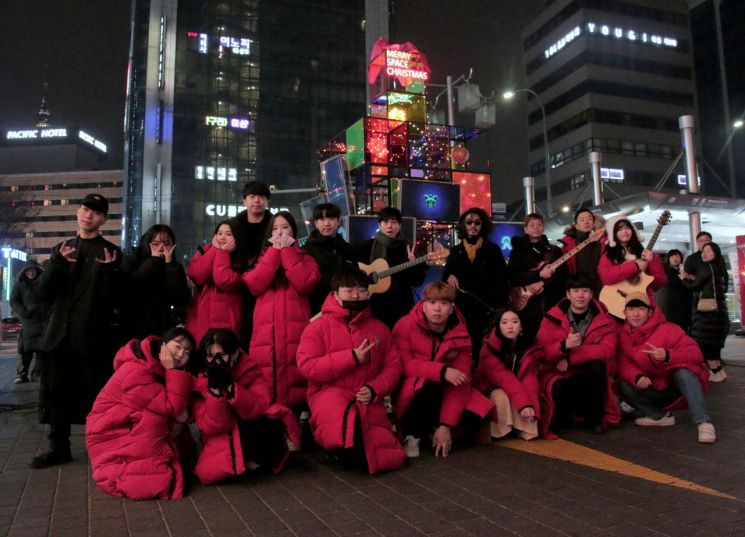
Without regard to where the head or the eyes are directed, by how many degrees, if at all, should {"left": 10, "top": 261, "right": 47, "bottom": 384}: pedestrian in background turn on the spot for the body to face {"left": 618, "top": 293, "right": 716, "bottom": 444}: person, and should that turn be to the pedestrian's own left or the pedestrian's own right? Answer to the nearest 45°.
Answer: approximately 45° to the pedestrian's own left

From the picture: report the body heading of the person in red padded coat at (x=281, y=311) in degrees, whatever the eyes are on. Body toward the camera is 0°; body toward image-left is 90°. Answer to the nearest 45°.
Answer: approximately 0°

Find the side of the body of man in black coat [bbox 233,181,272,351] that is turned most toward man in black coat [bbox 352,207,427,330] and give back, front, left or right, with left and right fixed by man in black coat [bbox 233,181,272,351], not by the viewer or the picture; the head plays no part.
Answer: left

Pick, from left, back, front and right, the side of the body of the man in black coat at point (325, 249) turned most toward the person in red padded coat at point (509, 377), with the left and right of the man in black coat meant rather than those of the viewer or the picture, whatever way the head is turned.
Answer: left

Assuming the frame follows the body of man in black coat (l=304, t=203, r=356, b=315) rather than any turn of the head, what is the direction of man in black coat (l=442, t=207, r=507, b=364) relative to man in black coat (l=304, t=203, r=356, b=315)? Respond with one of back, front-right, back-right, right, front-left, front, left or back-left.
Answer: left

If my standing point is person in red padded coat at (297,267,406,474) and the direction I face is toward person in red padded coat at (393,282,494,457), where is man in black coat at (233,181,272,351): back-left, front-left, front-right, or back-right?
back-left

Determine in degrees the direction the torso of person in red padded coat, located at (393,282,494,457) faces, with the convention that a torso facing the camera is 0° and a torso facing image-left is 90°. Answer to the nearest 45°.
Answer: approximately 0°

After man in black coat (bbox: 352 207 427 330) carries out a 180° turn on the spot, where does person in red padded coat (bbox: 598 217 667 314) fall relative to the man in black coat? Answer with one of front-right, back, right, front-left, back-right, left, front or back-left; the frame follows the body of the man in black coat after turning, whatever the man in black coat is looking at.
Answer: right

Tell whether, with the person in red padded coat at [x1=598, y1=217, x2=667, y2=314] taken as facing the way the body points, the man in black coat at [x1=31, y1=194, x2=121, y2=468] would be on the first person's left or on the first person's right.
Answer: on the first person's right

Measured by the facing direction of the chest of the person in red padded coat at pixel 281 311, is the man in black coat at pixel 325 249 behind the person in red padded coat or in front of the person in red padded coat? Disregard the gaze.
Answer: behind
